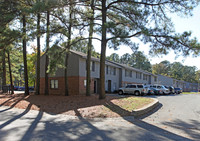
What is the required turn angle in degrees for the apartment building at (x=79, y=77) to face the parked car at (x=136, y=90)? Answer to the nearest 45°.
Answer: approximately 45° to its left

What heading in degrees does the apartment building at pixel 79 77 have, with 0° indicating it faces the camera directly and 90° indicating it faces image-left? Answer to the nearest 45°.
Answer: approximately 315°
